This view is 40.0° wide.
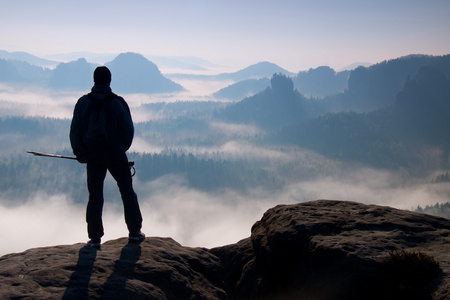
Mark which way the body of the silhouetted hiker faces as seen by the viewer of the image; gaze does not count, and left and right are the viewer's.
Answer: facing away from the viewer

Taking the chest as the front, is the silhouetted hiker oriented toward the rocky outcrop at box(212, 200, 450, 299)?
no
